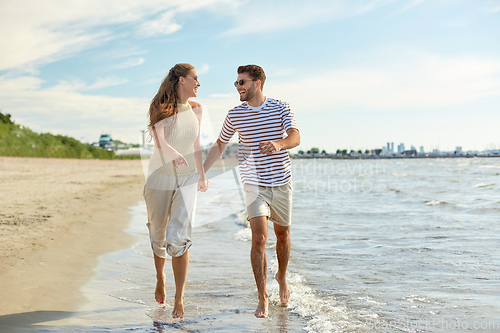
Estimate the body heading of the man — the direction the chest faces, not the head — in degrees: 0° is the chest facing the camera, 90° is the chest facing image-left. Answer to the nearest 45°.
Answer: approximately 0°

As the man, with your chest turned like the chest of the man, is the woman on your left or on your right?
on your right
